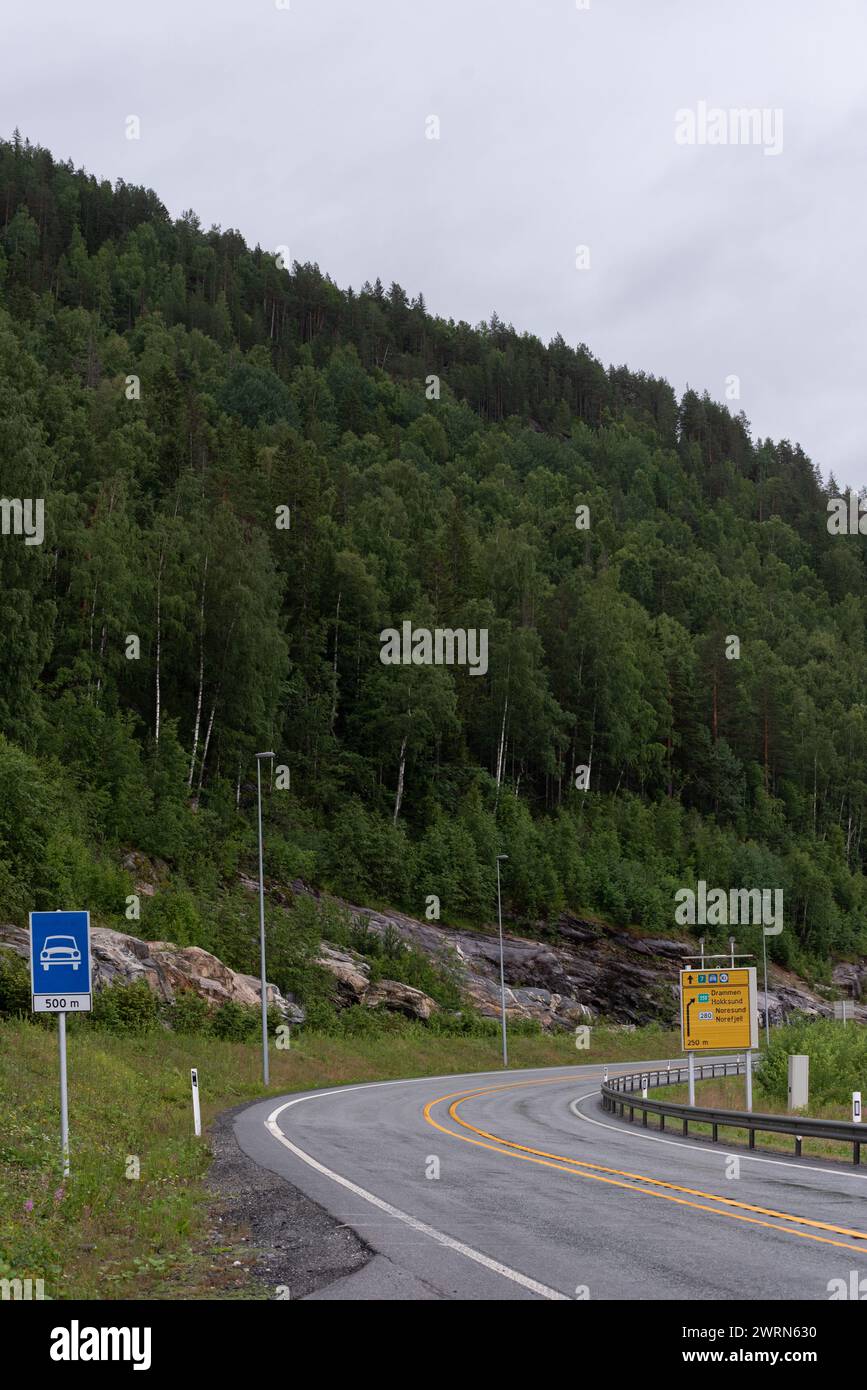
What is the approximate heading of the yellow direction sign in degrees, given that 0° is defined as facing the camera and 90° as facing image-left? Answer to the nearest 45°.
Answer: approximately 0°

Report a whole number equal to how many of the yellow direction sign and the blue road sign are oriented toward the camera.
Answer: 2

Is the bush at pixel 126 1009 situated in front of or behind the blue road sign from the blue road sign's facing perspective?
behind

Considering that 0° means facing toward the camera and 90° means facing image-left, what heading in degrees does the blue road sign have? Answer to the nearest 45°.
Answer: approximately 0°

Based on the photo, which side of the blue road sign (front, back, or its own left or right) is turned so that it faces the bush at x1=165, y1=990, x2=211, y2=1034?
back

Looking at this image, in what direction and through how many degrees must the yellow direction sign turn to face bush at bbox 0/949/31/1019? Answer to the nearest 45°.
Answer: approximately 90° to its right

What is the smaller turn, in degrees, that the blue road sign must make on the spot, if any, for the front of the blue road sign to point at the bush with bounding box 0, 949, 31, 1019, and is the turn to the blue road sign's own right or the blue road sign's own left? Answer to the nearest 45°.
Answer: approximately 180°
